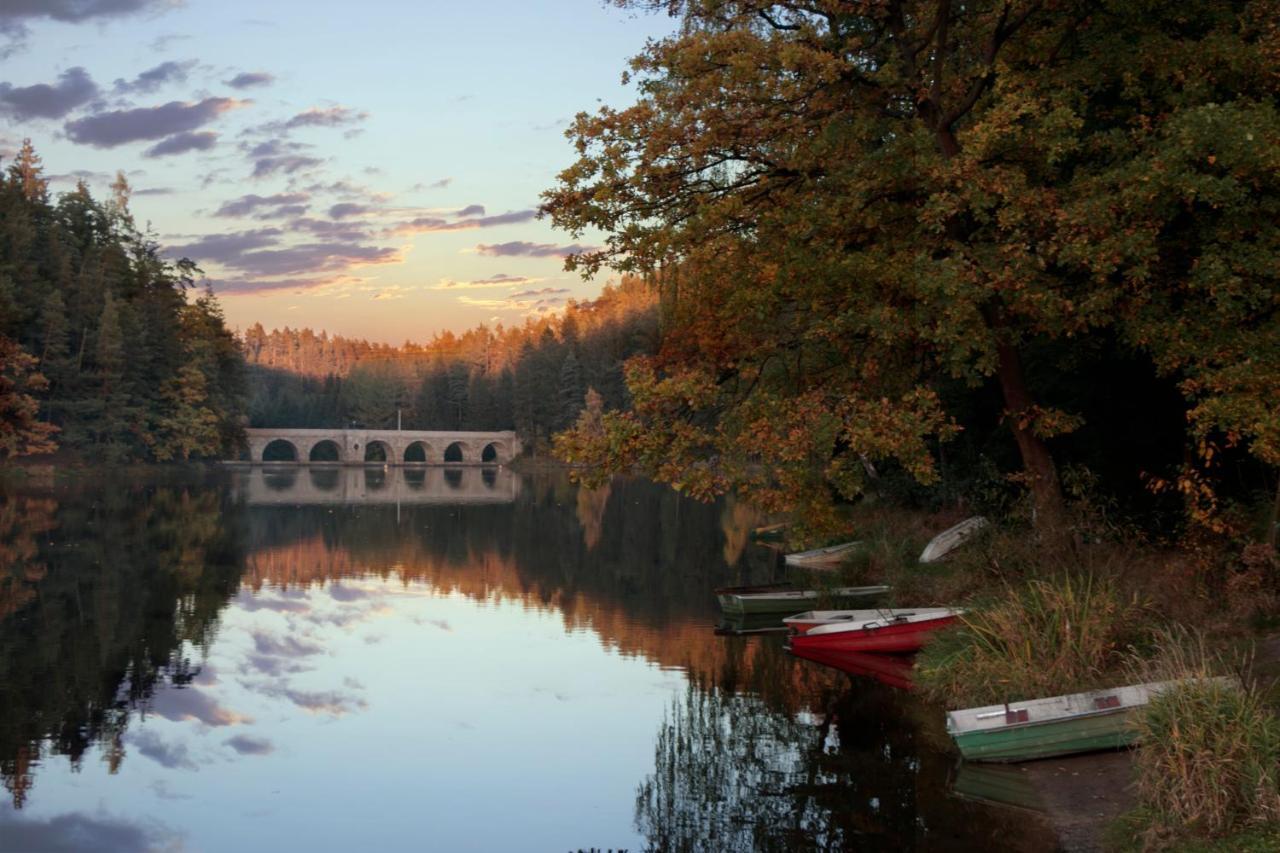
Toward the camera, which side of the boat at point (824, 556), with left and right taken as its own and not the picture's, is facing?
right

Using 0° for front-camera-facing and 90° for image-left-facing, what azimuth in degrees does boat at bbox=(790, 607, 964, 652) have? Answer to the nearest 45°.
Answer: approximately 270°

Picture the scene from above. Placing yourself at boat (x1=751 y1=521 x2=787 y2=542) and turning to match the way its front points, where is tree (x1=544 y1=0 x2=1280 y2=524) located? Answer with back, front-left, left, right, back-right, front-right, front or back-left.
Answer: right

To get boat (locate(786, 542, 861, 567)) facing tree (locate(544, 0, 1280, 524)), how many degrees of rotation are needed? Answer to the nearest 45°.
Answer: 0° — it already faces it

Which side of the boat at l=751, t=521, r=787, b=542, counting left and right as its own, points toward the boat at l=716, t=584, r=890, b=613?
right

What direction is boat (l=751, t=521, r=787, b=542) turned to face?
to the viewer's right

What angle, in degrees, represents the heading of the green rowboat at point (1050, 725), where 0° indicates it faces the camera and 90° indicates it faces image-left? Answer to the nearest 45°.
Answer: approximately 270°
